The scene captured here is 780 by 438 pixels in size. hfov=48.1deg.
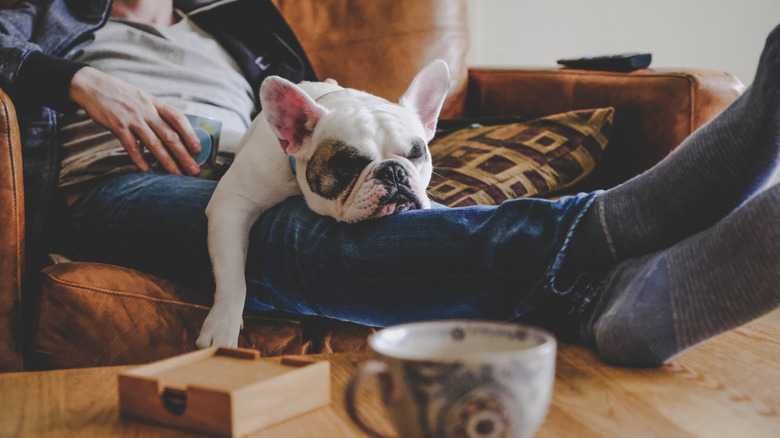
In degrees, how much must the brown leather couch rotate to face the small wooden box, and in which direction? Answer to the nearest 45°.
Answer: approximately 45° to its right

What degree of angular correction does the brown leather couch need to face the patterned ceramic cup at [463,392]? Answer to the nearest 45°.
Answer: approximately 45° to its right

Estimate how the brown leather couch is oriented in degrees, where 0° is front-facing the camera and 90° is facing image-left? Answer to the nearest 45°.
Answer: approximately 315°
